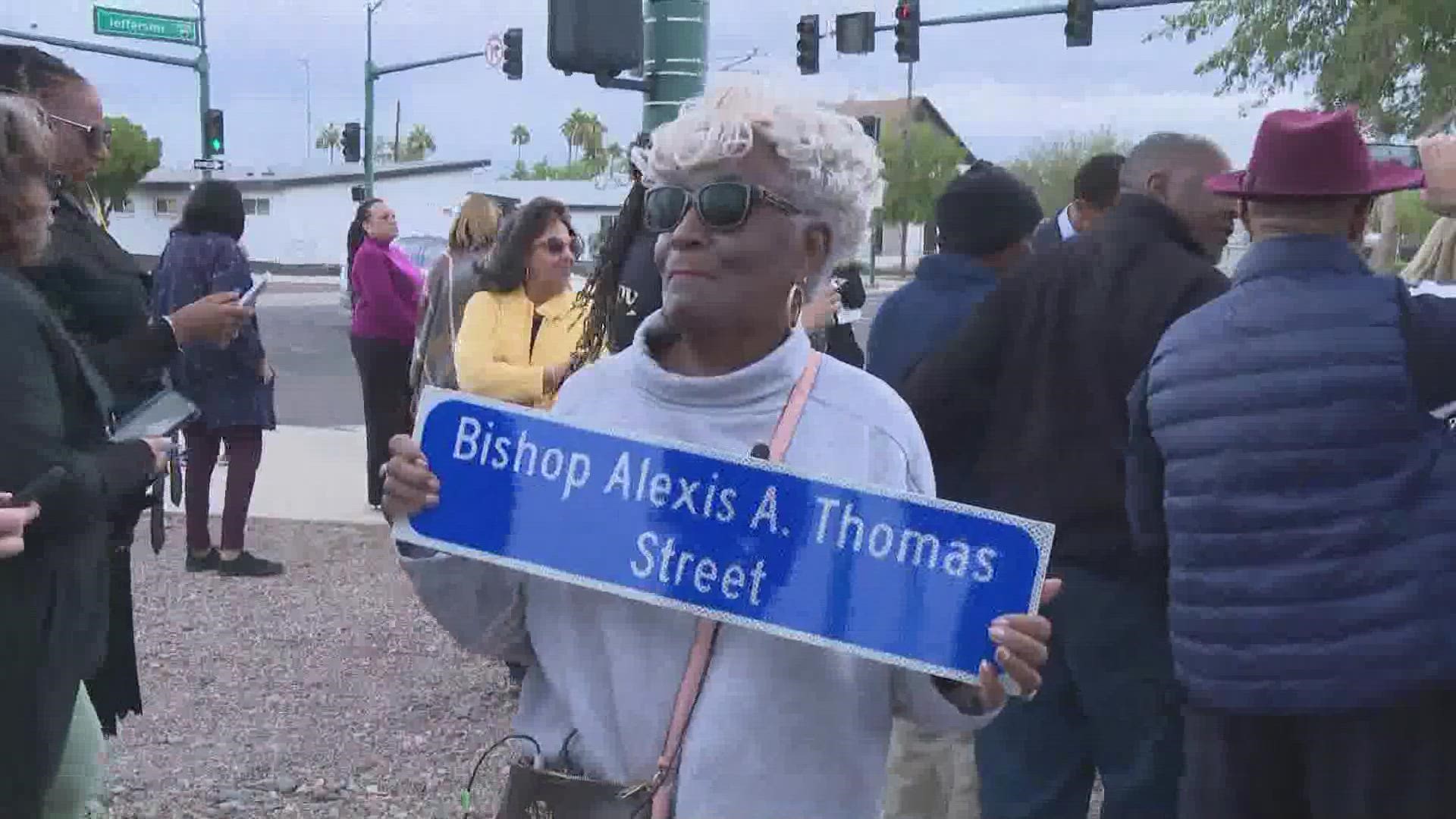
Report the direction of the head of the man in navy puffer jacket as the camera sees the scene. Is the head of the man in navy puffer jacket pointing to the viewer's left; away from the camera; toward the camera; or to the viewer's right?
away from the camera

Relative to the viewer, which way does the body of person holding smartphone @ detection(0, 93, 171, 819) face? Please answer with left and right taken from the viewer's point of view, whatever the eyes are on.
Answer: facing to the right of the viewer

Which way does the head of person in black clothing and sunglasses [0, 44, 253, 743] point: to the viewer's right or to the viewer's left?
to the viewer's right

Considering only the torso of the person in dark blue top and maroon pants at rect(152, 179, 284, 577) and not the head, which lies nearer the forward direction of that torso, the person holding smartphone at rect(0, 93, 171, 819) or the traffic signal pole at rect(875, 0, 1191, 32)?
the traffic signal pole

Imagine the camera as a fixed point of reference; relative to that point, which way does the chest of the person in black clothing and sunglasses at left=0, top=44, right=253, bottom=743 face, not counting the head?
to the viewer's right

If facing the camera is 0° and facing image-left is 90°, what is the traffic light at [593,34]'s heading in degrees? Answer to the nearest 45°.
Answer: approximately 180°

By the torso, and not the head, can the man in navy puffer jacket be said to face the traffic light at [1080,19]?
yes

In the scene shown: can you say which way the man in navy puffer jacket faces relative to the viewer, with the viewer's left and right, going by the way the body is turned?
facing away from the viewer

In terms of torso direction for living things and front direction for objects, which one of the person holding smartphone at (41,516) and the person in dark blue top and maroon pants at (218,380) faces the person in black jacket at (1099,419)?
the person holding smartphone at (41,516)
